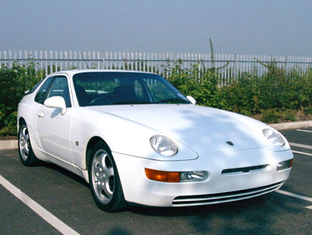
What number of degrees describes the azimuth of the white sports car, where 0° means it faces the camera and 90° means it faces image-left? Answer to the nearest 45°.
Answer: approximately 315°

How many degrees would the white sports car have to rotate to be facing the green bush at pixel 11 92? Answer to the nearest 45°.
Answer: approximately 180°
